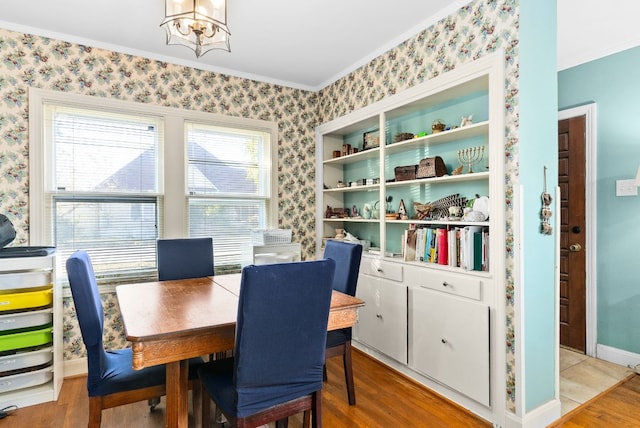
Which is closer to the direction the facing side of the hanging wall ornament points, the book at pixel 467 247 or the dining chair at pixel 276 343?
the dining chair

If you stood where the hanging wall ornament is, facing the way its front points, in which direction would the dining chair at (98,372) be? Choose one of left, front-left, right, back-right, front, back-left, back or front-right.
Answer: right

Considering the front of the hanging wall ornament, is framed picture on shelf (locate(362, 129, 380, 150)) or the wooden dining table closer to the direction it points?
the wooden dining table

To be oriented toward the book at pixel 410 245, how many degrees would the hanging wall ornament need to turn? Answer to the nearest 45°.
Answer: approximately 135° to its right

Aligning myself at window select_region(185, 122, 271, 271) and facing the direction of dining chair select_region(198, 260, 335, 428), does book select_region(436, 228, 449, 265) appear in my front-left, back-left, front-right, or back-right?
front-left

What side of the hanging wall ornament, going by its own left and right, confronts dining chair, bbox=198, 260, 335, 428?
right

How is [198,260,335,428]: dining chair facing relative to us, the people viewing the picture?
facing away from the viewer and to the left of the viewer

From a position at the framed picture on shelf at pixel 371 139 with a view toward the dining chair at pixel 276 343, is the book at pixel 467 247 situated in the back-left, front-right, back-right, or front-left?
front-left

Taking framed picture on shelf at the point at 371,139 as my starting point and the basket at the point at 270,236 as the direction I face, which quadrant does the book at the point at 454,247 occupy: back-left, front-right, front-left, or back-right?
back-left

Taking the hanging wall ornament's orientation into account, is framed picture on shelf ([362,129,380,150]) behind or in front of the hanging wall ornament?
behind
